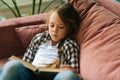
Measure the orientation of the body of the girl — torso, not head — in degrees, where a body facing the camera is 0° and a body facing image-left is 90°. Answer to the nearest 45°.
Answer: approximately 45°
